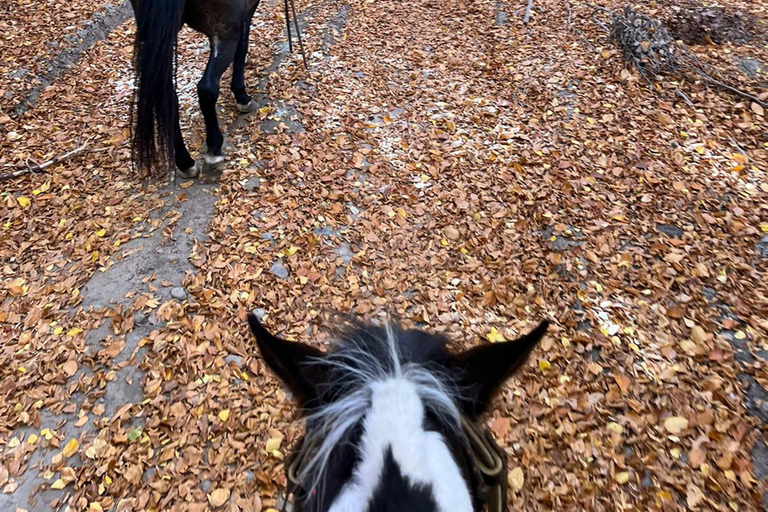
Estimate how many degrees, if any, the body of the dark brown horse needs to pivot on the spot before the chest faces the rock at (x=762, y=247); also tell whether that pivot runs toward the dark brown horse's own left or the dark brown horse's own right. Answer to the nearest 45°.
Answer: approximately 90° to the dark brown horse's own right

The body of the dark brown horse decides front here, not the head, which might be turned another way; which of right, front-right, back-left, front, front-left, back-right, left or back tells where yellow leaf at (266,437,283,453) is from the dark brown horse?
back-right

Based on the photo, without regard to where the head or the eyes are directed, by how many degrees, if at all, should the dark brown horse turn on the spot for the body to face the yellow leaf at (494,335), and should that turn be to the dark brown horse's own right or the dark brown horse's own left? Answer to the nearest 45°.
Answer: approximately 90° to the dark brown horse's own right

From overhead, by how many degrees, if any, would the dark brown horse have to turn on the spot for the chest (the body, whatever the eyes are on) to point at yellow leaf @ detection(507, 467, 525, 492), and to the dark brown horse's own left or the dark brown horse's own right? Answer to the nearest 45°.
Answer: approximately 135° to the dark brown horse's own right

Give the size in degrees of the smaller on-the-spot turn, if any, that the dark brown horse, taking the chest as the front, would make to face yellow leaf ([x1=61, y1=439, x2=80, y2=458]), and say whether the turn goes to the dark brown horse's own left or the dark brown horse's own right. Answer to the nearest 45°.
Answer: approximately 180°

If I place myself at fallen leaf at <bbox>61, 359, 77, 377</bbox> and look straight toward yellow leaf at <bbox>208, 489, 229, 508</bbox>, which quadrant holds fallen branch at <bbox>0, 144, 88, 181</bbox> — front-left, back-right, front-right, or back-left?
back-left

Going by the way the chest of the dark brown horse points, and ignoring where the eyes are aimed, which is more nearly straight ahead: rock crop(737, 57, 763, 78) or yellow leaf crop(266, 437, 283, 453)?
the rock

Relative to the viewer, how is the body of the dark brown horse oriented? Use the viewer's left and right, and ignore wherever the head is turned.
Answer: facing away from the viewer and to the right of the viewer
